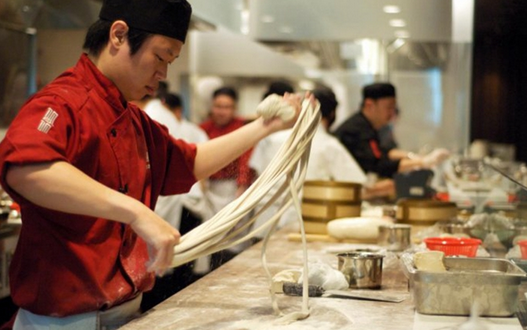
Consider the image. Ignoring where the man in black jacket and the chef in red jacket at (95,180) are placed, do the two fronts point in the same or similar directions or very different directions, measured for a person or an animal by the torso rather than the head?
same or similar directions

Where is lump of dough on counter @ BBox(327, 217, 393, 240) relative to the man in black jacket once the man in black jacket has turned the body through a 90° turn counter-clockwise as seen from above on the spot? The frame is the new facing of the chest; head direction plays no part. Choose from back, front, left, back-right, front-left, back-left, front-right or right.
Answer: back

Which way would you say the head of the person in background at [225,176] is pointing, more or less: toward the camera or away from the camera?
toward the camera

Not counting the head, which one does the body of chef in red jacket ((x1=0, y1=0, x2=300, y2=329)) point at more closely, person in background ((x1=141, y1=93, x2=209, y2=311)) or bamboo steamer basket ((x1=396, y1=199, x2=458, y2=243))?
the bamboo steamer basket

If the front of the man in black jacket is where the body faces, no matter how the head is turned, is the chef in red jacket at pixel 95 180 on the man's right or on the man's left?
on the man's right

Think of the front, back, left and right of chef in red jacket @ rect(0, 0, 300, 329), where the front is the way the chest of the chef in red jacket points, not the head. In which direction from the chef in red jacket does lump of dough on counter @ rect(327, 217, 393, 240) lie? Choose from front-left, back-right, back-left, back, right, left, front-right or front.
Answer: left

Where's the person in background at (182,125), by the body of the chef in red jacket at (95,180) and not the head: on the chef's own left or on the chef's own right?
on the chef's own left

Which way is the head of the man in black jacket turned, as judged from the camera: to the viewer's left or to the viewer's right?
to the viewer's right

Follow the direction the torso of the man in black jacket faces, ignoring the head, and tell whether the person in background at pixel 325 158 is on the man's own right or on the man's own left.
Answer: on the man's own right

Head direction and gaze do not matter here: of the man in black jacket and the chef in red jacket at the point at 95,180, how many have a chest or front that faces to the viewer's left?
0

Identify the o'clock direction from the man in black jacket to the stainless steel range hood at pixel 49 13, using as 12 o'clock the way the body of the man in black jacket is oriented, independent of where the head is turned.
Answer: The stainless steel range hood is roughly at 5 o'clock from the man in black jacket.

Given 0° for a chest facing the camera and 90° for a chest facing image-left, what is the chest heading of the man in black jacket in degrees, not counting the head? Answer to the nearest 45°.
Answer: approximately 270°

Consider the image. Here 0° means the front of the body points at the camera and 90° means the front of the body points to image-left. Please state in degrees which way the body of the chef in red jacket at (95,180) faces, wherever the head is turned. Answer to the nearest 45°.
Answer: approximately 315°

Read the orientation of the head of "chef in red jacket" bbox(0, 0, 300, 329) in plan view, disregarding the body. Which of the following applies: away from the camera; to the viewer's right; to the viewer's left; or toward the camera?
to the viewer's right

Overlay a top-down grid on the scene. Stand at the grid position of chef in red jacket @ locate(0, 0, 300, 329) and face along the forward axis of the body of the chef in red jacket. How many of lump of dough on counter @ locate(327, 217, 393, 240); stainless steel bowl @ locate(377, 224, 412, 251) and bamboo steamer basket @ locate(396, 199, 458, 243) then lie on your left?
3

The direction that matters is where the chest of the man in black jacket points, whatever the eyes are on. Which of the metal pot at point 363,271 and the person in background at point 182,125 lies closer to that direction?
the metal pot
